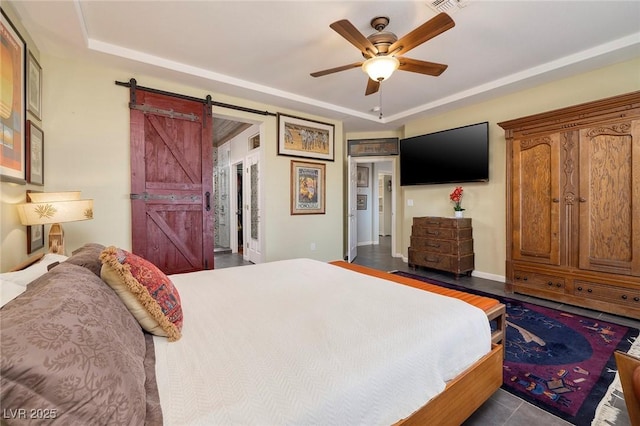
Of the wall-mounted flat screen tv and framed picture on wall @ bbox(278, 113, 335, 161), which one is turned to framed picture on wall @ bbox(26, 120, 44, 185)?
the wall-mounted flat screen tv

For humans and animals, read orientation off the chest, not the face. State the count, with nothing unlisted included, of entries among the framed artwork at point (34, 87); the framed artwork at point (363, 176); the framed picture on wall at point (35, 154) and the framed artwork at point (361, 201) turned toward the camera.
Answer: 2

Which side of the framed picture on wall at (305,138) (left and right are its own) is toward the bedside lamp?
right

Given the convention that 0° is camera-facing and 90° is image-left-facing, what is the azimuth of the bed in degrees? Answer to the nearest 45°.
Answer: approximately 225°

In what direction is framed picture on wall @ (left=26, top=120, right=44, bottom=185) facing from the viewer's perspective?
to the viewer's right

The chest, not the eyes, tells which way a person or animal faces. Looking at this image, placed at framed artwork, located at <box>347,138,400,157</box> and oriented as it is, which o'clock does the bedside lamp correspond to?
The bedside lamp is roughly at 1 o'clock from the framed artwork.

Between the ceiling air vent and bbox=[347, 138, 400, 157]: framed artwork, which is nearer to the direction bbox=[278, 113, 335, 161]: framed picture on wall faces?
the ceiling air vent

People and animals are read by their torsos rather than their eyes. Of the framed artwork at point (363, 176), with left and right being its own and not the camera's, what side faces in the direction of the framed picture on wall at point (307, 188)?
front

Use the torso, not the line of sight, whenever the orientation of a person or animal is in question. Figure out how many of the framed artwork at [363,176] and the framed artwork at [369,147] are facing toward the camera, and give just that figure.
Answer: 2

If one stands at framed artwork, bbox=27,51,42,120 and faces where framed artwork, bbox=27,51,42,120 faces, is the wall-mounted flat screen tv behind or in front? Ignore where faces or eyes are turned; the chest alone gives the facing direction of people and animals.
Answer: in front

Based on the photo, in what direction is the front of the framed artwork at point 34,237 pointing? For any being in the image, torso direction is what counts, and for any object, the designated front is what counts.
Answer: to the viewer's right

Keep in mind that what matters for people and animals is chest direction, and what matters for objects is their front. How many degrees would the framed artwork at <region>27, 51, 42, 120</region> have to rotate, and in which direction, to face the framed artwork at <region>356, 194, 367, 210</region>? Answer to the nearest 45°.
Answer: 0° — it already faces it

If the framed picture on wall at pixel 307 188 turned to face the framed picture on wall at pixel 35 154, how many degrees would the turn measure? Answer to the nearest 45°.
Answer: approximately 90° to its right

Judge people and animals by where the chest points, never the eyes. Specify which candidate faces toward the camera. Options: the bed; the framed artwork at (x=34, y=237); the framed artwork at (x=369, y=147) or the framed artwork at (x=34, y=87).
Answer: the framed artwork at (x=369, y=147)

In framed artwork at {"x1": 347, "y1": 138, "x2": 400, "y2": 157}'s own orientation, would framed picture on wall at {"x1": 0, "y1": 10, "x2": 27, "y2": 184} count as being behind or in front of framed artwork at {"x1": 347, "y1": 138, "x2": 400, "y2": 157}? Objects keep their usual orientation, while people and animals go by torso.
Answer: in front

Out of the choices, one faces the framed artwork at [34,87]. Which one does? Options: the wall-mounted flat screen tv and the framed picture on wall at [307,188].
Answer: the wall-mounted flat screen tv

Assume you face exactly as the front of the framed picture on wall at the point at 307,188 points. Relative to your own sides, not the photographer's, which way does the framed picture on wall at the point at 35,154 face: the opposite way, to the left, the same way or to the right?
to the left

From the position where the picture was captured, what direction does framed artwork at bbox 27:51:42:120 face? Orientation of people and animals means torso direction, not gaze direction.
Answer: facing to the right of the viewer
